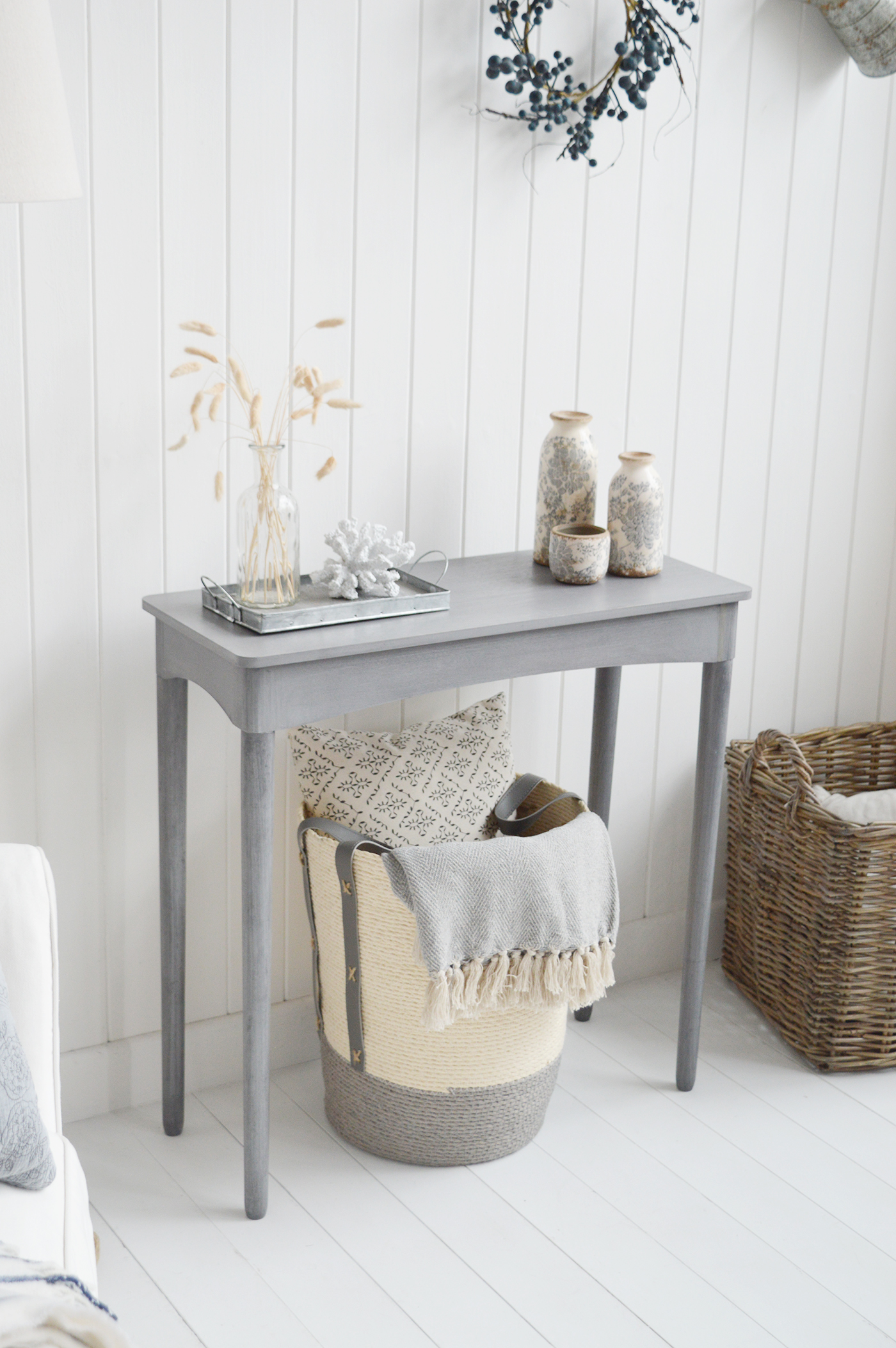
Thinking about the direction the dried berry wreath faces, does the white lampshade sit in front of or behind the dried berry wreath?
in front

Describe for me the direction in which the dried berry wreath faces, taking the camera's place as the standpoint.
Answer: facing the viewer

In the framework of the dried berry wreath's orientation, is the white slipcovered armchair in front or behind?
in front
